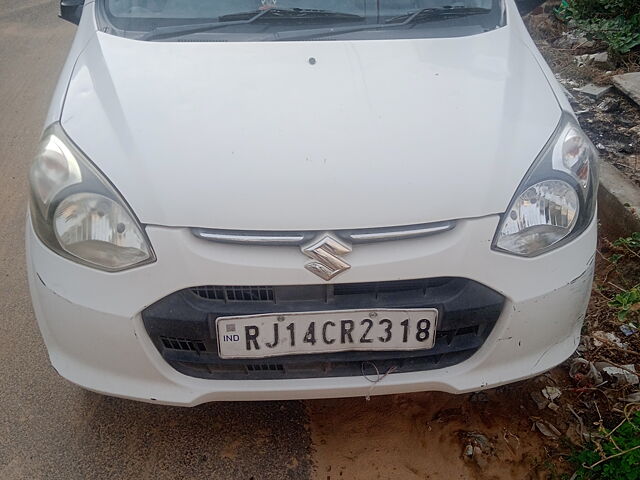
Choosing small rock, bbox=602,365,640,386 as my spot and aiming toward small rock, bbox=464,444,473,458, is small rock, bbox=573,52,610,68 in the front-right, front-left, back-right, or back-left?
back-right

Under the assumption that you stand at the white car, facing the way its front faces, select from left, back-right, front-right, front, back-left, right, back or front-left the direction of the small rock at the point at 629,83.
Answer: back-left

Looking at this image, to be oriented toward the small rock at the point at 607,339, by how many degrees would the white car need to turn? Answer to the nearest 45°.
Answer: approximately 90° to its left

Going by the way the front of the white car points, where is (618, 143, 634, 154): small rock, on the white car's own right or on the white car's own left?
on the white car's own left

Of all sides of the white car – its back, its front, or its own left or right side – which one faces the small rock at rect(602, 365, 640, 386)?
left

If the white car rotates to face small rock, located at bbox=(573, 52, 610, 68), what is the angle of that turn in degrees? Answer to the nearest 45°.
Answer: approximately 135° to its left

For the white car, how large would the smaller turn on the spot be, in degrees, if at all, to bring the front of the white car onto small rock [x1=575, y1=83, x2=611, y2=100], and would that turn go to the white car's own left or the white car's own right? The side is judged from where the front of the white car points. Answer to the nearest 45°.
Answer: approximately 135° to the white car's own left

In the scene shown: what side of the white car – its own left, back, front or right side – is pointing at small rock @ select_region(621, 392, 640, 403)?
left

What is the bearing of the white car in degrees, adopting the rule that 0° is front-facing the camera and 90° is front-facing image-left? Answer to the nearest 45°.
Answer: approximately 0°
